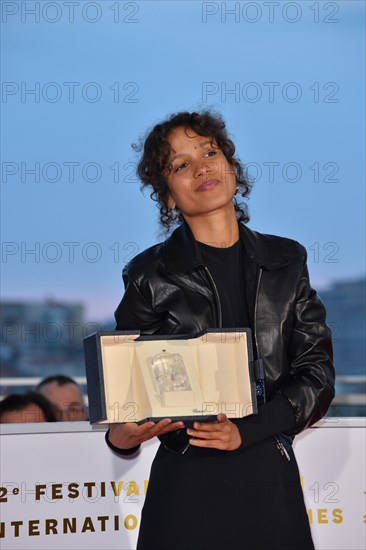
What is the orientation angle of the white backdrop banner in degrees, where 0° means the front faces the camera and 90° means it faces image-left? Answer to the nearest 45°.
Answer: approximately 0°

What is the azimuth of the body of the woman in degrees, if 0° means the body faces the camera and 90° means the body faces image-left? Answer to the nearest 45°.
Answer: approximately 0°

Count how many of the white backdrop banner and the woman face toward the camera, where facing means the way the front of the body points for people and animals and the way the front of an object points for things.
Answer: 2
